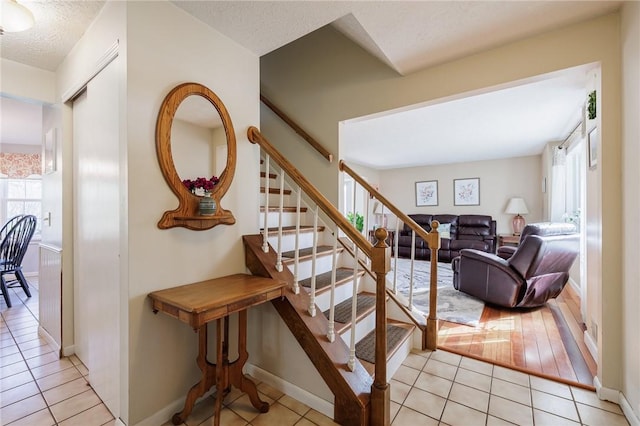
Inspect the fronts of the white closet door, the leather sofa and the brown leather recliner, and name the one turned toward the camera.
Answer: the leather sofa

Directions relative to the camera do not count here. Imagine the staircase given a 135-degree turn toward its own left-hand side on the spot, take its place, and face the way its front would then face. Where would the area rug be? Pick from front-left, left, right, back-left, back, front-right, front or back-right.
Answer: front-right

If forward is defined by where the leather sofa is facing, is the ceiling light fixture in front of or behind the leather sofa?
in front

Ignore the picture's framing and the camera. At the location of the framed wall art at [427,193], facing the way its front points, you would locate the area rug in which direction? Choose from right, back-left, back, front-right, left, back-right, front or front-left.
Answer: front

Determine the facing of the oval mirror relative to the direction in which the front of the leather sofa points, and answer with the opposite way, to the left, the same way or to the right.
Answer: to the left

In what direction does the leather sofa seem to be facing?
toward the camera

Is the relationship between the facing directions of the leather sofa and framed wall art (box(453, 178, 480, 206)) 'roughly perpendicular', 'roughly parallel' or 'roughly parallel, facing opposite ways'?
roughly parallel

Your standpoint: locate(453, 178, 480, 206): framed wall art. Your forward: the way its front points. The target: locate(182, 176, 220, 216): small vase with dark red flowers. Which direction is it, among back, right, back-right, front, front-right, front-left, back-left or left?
front

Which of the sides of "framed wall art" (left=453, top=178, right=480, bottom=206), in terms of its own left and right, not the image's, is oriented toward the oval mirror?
front

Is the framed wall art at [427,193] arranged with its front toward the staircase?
yes

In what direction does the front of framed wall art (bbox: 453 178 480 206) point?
toward the camera

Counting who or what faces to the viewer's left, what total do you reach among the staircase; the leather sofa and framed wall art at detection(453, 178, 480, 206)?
0
